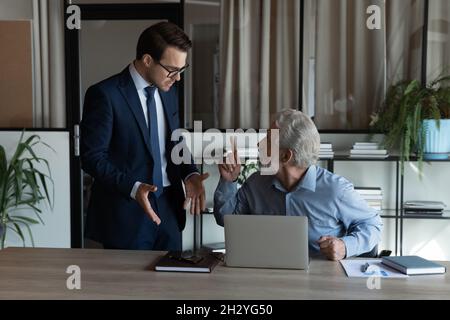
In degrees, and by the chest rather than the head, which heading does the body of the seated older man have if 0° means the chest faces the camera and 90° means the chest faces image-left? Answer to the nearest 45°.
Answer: approximately 45°

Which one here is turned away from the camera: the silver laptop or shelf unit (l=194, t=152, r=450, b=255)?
the silver laptop

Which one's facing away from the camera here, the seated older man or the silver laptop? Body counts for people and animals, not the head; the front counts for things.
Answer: the silver laptop

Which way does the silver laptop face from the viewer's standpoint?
away from the camera

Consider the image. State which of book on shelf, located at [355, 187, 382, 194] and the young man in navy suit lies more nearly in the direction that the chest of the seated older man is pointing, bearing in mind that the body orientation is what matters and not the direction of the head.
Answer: the young man in navy suit

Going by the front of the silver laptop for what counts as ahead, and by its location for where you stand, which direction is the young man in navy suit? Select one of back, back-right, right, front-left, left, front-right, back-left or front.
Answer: front-left

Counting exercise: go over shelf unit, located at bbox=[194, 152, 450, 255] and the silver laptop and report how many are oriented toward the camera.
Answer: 1

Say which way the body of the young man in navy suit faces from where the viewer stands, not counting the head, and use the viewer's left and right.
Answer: facing the viewer and to the right of the viewer

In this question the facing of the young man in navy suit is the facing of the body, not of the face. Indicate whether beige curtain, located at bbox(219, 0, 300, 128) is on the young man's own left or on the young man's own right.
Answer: on the young man's own left

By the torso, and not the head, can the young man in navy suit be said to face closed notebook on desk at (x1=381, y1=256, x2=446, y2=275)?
yes

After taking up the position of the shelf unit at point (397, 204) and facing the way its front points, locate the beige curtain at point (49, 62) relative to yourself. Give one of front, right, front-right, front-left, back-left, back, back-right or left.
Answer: right

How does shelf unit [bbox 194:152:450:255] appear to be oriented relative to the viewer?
toward the camera

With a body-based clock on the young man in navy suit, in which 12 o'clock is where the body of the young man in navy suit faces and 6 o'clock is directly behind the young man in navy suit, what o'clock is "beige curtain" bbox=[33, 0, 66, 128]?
The beige curtain is roughly at 7 o'clock from the young man in navy suit.

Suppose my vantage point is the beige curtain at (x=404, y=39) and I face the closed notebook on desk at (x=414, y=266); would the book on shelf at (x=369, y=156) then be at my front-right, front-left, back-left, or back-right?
front-right
